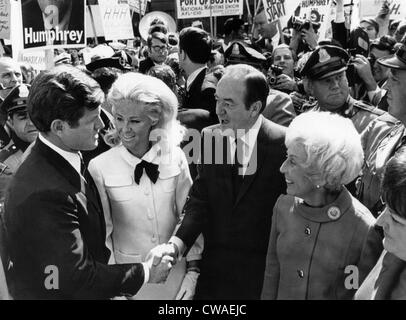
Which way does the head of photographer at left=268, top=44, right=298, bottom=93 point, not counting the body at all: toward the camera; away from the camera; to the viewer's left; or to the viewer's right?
toward the camera

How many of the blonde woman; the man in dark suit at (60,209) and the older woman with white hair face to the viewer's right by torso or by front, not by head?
1

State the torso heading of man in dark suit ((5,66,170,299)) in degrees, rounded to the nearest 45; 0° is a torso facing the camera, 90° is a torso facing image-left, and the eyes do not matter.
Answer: approximately 270°

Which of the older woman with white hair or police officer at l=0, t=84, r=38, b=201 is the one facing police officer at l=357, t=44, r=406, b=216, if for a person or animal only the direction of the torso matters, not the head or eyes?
police officer at l=0, t=84, r=38, b=201

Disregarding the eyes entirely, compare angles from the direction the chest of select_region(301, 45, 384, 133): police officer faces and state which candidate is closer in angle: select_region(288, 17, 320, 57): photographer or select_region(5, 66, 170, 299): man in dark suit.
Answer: the man in dark suit

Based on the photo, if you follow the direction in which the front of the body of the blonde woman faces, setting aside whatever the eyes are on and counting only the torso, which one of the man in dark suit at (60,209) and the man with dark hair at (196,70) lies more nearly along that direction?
the man in dark suit

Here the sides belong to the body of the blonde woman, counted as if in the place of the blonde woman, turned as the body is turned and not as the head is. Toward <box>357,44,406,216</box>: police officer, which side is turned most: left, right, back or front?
left

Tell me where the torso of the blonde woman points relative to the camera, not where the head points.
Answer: toward the camera

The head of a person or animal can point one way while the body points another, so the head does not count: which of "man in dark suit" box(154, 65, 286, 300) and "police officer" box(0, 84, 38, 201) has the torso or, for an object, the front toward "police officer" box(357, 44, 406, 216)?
"police officer" box(0, 84, 38, 201)

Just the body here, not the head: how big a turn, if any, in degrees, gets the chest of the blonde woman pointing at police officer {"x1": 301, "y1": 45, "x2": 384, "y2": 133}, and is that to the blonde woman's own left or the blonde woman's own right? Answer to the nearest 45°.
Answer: approximately 135° to the blonde woman's own left

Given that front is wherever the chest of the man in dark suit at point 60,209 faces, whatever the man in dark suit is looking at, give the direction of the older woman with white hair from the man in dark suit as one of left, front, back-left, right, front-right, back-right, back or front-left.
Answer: front

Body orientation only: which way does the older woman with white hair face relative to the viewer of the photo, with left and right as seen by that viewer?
facing the viewer and to the left of the viewer

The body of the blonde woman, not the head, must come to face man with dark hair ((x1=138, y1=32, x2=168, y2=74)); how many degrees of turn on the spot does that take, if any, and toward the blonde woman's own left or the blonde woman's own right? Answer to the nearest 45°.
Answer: approximately 180°

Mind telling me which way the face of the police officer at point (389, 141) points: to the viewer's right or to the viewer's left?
to the viewer's left

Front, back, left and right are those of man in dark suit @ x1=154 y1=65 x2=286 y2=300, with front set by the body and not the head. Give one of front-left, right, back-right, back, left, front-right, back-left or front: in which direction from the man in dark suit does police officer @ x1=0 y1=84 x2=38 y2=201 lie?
right

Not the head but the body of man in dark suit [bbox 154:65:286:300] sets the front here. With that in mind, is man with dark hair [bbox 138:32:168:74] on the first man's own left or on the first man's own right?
on the first man's own right
